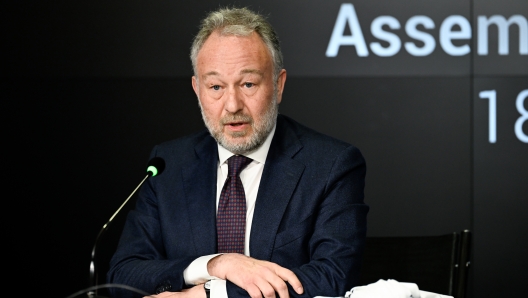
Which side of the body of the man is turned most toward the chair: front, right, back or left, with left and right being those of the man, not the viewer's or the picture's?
left

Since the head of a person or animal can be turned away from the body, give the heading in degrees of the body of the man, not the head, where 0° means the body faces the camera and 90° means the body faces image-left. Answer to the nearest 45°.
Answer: approximately 0°
